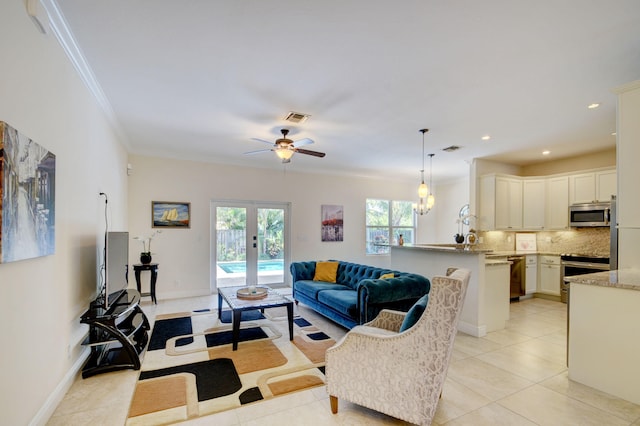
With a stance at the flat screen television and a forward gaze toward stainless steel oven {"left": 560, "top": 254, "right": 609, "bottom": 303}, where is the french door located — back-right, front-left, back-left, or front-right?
front-left

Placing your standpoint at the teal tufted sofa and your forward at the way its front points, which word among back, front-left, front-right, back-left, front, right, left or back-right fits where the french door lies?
right

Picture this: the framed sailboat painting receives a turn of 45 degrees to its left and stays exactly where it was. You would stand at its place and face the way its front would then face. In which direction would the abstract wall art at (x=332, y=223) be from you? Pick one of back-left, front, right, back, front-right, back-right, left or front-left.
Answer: front-left

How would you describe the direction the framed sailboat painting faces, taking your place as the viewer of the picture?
facing the viewer

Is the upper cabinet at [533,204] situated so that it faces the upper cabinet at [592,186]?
no

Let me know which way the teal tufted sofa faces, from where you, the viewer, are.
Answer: facing the viewer and to the left of the viewer

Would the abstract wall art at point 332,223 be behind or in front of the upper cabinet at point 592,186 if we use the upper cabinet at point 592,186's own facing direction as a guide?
in front

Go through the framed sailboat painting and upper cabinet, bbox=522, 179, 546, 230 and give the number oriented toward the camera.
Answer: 2

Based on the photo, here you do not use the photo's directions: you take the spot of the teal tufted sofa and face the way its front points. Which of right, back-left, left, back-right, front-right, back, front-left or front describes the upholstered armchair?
front-left

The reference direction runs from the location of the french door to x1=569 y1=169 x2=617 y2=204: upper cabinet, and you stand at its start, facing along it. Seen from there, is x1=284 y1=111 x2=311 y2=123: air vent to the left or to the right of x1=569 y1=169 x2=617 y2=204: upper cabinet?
right

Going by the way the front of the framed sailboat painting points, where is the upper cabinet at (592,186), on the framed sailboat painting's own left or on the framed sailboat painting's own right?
on the framed sailboat painting's own left

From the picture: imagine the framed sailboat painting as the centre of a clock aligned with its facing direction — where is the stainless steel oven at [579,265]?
The stainless steel oven is roughly at 10 o'clock from the framed sailboat painting.

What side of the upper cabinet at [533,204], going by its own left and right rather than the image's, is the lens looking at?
front
